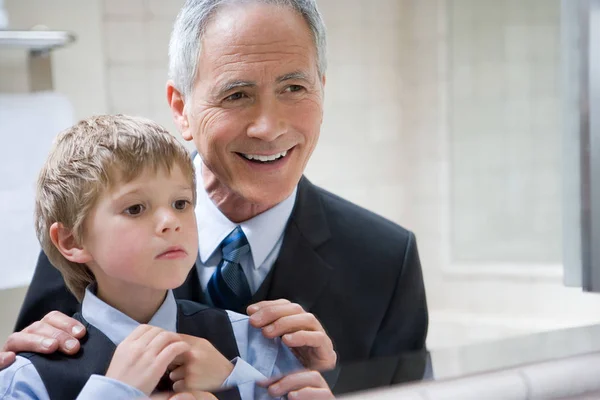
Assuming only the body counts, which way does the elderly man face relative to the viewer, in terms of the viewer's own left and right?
facing the viewer

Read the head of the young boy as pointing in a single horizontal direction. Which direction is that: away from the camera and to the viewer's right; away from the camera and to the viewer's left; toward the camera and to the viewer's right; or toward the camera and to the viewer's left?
toward the camera and to the viewer's right

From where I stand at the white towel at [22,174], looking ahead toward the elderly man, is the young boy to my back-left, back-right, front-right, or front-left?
front-right

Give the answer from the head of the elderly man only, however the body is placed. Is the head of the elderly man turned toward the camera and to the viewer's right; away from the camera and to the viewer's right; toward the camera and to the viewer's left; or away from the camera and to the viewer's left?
toward the camera and to the viewer's right
